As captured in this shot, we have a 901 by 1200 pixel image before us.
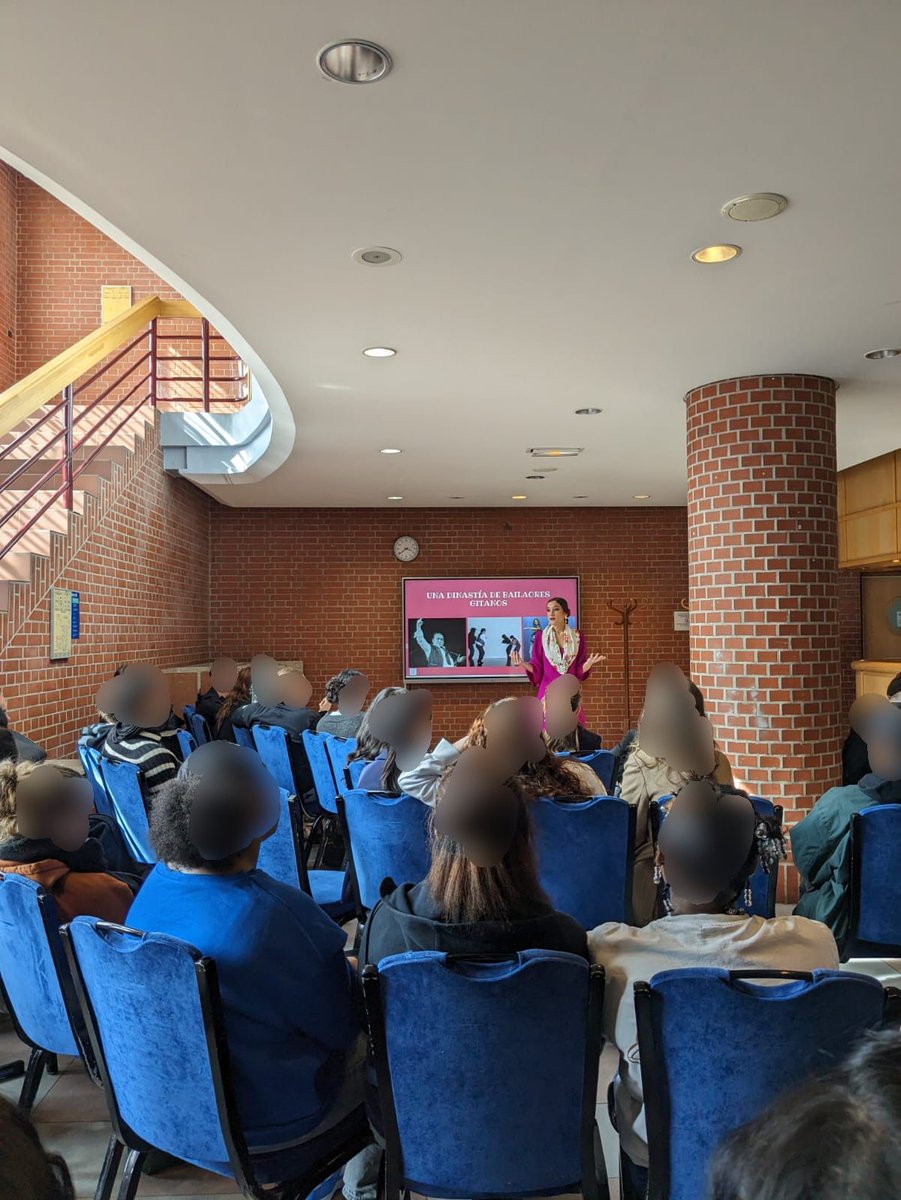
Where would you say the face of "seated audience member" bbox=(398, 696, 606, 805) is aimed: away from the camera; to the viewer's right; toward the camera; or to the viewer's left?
away from the camera

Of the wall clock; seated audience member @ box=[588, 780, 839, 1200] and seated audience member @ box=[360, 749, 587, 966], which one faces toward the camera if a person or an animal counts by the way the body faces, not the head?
the wall clock

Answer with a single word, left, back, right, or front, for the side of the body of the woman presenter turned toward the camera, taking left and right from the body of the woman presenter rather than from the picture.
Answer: front

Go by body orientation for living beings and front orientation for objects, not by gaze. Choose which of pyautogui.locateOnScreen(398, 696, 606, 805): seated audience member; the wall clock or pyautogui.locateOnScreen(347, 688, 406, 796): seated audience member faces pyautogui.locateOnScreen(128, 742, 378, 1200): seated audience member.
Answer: the wall clock

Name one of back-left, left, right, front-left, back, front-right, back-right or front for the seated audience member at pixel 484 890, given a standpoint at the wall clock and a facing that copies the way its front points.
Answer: front

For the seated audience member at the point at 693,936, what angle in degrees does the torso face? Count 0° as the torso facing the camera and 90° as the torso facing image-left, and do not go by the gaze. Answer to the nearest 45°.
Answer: approximately 180°

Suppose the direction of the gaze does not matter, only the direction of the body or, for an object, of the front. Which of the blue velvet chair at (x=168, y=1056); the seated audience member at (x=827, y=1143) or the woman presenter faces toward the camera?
the woman presenter

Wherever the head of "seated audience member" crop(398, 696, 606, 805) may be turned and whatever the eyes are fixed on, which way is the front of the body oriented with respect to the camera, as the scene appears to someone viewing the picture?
away from the camera

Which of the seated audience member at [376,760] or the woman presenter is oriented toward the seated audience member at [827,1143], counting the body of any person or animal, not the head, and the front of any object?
the woman presenter

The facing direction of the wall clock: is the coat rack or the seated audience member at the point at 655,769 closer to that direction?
the seated audience member

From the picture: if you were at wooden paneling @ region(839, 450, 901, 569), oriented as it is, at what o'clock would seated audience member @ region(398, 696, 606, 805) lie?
The seated audience member is roughly at 11 o'clock from the wooden paneling.

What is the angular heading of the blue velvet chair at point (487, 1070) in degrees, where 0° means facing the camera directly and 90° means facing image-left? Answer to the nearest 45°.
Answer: approximately 180°

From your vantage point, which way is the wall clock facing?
toward the camera

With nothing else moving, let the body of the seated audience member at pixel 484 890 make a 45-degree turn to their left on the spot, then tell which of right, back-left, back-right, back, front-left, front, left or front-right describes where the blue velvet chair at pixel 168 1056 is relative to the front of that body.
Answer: front-left

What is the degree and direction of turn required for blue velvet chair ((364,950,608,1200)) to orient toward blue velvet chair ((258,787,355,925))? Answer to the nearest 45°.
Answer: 0° — it already faces it

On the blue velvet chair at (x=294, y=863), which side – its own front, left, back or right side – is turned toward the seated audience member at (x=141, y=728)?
left

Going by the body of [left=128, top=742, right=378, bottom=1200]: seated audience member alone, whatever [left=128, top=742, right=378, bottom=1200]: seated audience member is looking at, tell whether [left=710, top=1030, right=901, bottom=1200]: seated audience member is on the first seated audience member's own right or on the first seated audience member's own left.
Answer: on the first seated audience member's own right

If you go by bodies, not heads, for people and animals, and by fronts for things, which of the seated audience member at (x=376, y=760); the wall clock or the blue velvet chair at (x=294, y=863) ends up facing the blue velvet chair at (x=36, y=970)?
the wall clock

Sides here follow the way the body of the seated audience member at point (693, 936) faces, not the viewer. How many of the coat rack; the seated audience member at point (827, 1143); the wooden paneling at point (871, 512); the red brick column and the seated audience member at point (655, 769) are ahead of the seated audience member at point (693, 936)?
4
